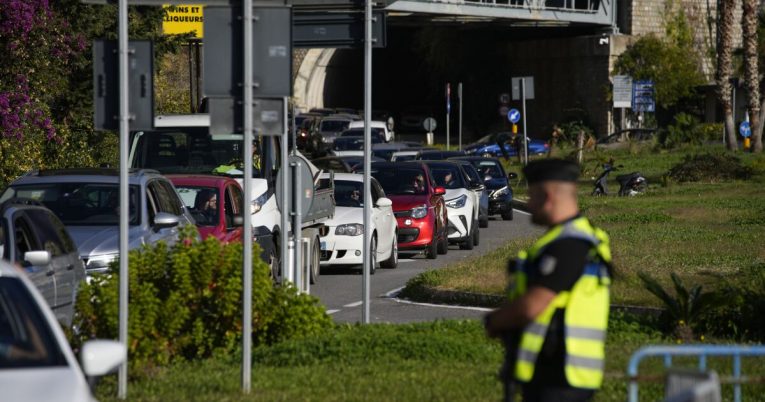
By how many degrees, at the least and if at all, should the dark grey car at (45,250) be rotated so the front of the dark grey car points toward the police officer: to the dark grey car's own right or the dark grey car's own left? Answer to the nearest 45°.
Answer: approximately 45° to the dark grey car's own left

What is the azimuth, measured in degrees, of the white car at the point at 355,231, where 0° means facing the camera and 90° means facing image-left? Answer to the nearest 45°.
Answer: approximately 45°

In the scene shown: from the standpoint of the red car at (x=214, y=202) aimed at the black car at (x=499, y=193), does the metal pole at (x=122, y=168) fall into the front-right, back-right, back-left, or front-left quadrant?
back-right

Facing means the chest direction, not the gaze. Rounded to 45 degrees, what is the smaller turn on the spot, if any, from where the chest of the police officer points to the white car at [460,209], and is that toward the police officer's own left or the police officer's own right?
approximately 90° to the police officer's own right

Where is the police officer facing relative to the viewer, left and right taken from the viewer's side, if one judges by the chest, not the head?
facing to the left of the viewer

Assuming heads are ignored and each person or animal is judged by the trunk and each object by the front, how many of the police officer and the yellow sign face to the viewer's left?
1

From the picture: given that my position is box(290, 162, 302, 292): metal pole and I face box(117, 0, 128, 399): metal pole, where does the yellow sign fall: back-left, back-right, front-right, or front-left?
back-right

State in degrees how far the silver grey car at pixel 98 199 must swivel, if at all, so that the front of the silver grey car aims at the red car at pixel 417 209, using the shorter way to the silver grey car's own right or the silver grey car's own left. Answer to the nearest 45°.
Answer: approximately 180°

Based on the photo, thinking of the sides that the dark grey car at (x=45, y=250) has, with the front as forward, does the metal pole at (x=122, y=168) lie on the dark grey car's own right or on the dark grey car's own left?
on the dark grey car's own left
